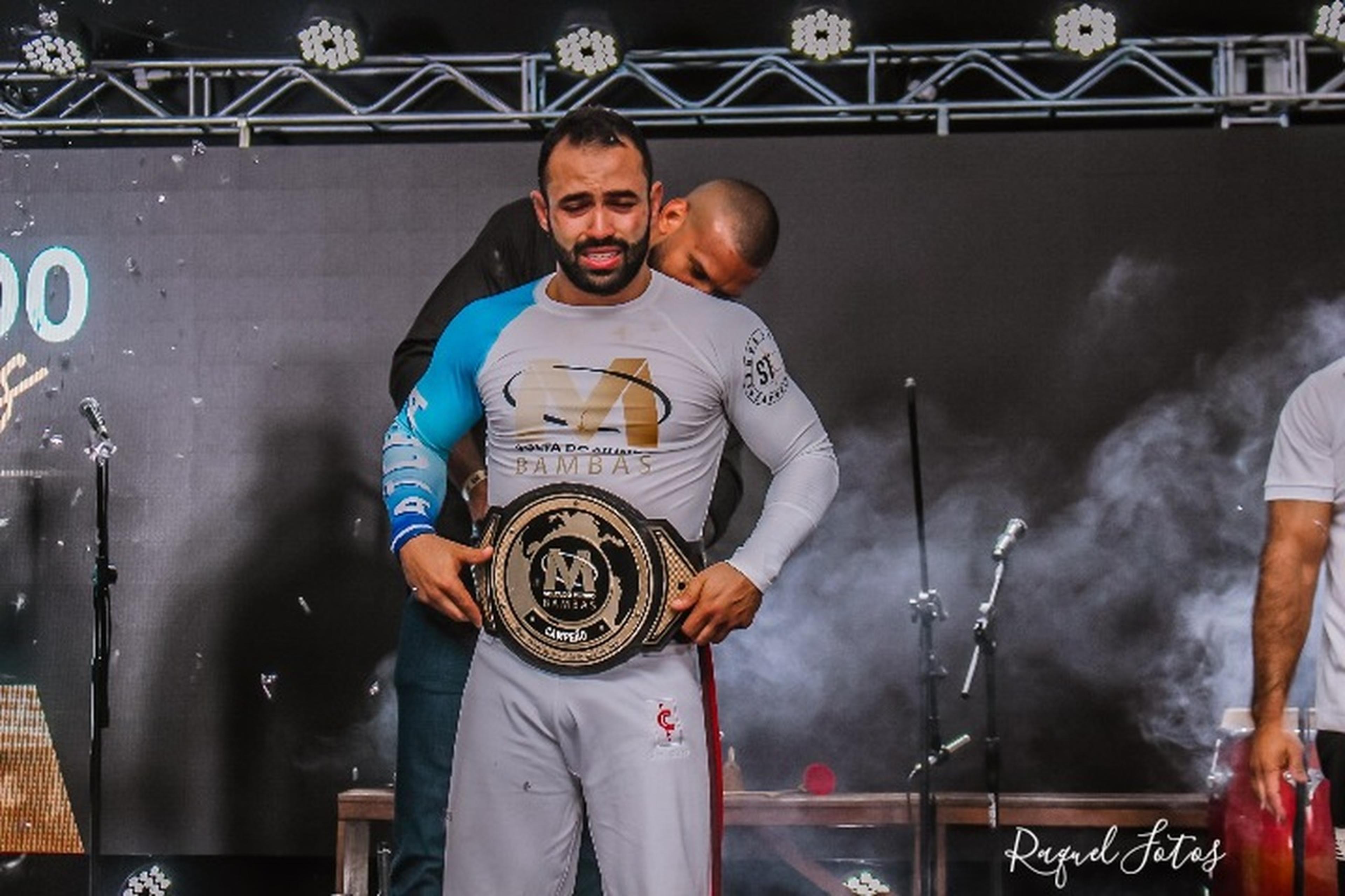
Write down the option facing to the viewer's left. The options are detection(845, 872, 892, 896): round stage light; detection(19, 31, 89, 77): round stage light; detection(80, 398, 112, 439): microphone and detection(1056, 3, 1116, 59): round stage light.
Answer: the microphone

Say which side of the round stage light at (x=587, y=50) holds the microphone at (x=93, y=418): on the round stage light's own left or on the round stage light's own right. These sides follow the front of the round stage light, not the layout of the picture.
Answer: on the round stage light's own right

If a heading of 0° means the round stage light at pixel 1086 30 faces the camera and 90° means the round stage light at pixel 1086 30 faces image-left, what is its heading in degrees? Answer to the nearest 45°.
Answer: approximately 0°

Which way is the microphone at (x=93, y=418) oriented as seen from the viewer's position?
to the viewer's left

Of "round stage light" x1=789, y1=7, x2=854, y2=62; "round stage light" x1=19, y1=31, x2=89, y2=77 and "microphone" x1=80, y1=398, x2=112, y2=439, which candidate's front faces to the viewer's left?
the microphone
